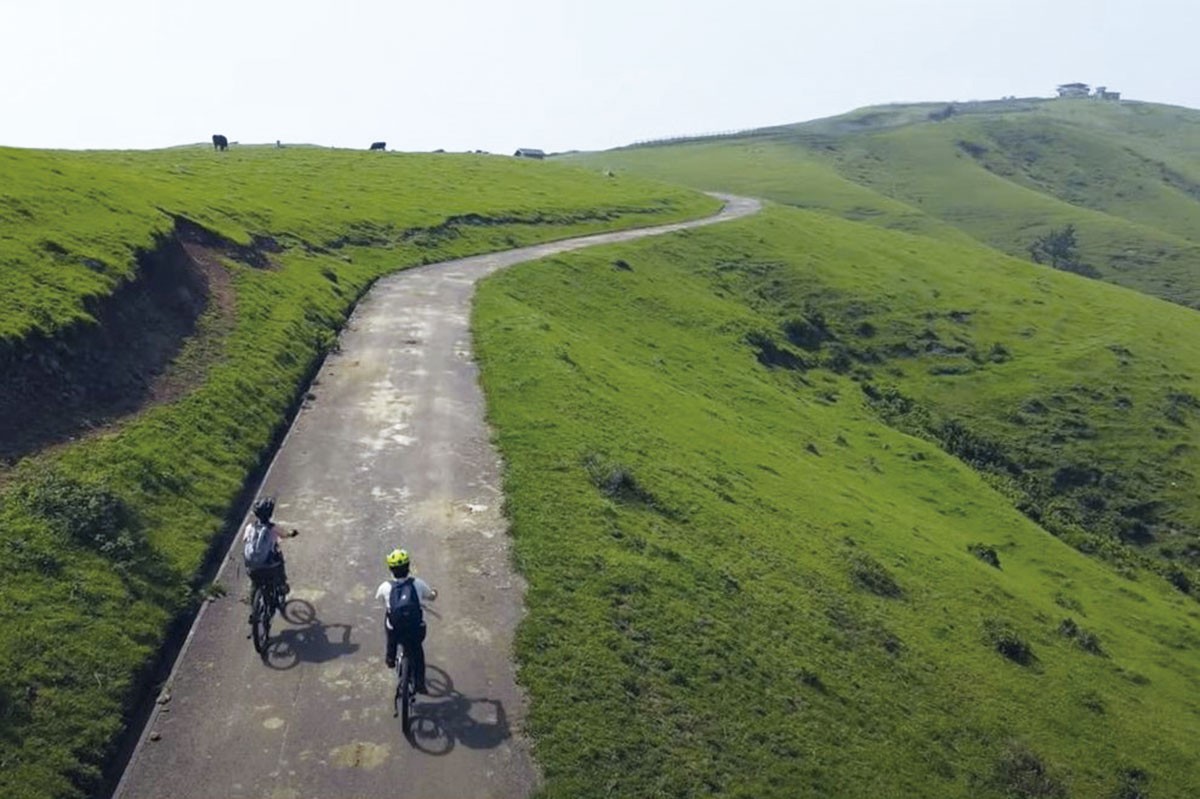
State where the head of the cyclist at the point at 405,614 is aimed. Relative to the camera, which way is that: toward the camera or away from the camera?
away from the camera

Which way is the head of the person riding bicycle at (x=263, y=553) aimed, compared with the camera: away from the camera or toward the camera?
away from the camera

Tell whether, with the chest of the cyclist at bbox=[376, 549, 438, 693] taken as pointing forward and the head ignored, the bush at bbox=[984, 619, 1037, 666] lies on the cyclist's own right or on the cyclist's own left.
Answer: on the cyclist's own right

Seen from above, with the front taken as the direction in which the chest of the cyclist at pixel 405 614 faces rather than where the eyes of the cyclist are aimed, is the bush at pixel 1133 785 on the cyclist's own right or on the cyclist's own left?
on the cyclist's own right

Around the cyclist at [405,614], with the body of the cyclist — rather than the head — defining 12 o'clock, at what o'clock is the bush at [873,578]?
The bush is roughly at 2 o'clock from the cyclist.

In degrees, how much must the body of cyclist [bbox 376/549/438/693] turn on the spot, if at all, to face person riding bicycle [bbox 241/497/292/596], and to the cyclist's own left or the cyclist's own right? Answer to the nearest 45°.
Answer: approximately 45° to the cyclist's own left

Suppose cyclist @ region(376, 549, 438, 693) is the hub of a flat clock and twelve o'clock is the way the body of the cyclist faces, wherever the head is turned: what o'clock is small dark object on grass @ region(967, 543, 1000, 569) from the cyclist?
The small dark object on grass is roughly at 2 o'clock from the cyclist.

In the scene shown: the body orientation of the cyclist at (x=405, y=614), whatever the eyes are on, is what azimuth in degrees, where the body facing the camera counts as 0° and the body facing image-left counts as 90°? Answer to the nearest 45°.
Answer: approximately 180°

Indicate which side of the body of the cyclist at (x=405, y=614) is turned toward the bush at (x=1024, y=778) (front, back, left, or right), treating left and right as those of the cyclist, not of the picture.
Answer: right
